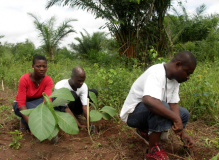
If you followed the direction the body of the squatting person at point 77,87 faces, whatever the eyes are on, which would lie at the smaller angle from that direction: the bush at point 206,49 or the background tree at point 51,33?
the bush

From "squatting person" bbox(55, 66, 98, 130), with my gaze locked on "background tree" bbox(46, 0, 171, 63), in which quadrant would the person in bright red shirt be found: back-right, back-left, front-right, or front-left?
back-left

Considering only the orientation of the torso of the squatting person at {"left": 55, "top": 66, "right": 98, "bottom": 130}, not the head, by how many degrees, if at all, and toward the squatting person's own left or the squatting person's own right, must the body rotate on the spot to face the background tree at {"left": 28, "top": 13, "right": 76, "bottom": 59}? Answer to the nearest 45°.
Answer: approximately 135° to the squatting person's own left

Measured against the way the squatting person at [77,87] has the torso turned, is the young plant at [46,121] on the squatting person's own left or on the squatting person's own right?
on the squatting person's own right

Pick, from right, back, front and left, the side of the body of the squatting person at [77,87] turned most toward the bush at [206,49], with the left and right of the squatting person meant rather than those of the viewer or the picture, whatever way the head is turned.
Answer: left

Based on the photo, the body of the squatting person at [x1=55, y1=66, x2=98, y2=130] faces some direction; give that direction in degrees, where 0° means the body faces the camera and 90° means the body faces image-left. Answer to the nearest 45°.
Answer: approximately 315°

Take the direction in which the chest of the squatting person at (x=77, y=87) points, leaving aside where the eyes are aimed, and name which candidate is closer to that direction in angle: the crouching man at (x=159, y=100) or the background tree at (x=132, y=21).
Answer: the crouching man

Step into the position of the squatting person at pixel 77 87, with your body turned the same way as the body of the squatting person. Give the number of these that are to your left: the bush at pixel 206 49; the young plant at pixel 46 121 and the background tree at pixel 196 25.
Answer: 2

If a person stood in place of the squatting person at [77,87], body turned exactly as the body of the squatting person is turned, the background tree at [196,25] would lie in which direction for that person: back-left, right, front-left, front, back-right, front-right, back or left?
left
